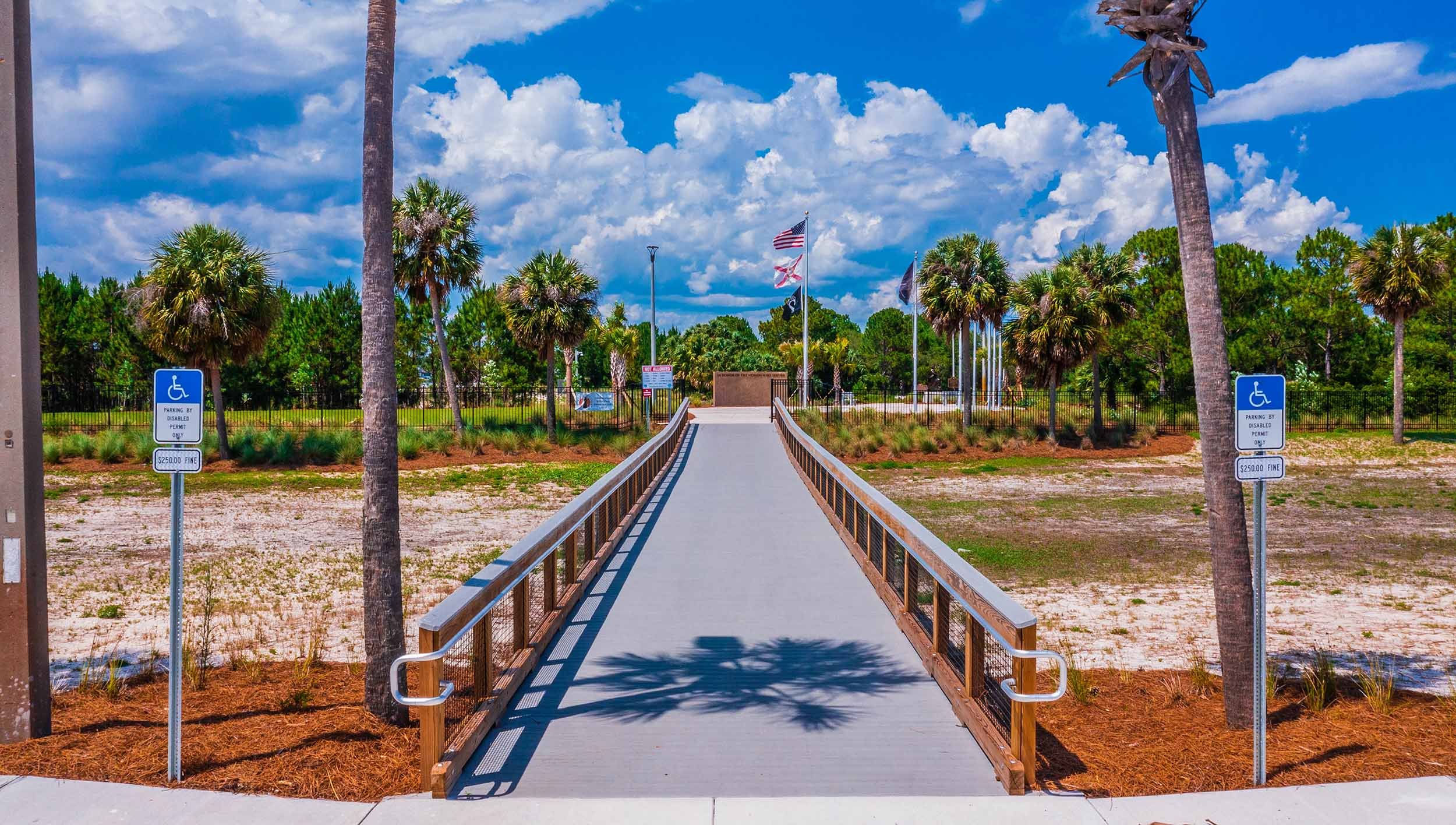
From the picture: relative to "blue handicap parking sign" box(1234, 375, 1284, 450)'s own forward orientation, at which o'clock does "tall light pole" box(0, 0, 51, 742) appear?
The tall light pole is roughly at 2 o'clock from the blue handicap parking sign.

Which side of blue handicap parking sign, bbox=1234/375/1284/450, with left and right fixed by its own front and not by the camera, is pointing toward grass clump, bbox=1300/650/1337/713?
back

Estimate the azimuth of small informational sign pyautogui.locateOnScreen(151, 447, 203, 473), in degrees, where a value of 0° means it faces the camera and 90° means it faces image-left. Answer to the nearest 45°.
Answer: approximately 0°

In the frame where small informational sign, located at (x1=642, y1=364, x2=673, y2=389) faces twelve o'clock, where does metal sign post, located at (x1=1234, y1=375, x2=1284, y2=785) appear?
The metal sign post is roughly at 12 o'clock from the small informational sign.

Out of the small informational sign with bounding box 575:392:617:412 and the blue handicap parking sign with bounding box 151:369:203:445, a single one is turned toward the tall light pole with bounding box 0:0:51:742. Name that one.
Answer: the small informational sign

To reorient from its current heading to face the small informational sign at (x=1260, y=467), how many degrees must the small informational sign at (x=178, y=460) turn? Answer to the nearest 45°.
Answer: approximately 45° to its left

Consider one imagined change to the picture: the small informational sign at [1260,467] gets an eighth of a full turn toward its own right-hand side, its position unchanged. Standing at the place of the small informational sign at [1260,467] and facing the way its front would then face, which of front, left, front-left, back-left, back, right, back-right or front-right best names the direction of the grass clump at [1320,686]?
back-right

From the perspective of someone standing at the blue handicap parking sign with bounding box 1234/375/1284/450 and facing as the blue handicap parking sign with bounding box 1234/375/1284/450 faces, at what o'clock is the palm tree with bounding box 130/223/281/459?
The palm tree is roughly at 4 o'clock from the blue handicap parking sign.

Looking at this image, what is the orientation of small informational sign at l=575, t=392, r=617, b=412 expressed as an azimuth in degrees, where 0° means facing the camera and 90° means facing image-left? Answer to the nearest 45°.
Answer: approximately 0°

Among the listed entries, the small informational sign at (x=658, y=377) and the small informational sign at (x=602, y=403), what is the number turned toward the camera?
2

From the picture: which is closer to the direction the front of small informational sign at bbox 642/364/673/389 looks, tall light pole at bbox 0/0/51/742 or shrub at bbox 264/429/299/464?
the tall light pole

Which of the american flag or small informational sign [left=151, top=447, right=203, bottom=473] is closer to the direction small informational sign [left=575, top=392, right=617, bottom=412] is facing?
the small informational sign

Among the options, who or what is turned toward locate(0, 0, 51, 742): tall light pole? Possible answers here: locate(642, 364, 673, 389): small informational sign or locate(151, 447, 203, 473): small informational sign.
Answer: locate(642, 364, 673, 389): small informational sign

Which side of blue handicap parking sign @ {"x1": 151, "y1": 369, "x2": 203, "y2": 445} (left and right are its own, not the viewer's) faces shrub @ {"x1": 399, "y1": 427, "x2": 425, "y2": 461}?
back

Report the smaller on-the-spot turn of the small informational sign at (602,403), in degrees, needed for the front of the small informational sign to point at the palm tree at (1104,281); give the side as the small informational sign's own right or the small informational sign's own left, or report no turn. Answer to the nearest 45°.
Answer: approximately 45° to the small informational sign's own left
